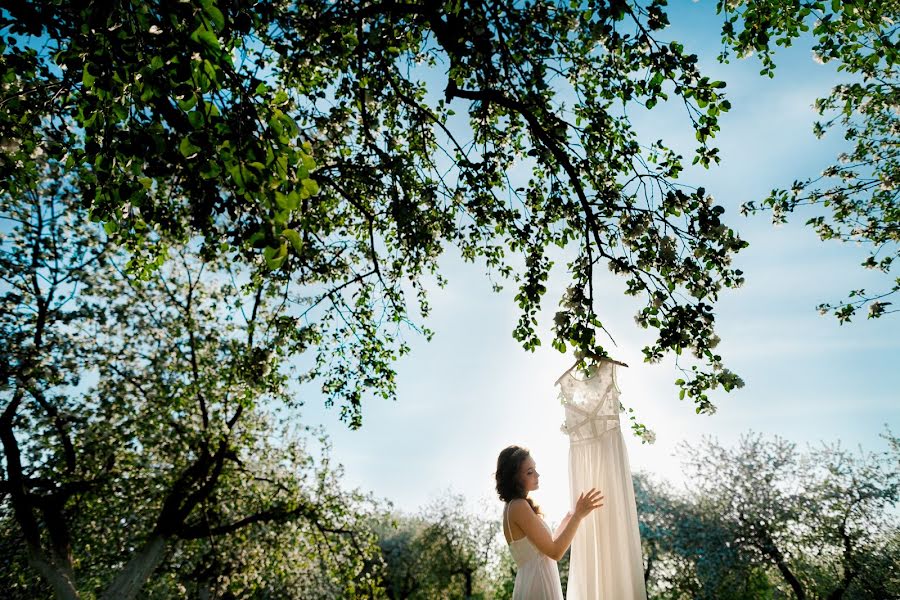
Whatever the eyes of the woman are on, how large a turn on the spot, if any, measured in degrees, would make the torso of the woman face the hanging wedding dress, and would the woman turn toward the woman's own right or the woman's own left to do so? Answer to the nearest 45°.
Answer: approximately 45° to the woman's own right

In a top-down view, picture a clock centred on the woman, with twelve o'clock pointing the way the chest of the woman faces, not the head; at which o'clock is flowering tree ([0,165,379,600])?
The flowering tree is roughly at 7 o'clock from the woman.

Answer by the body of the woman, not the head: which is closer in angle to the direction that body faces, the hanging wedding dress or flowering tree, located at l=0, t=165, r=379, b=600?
the hanging wedding dress

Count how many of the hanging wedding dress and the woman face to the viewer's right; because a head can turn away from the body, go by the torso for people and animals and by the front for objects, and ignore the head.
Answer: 1

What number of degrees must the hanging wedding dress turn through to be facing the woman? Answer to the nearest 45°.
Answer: approximately 135° to its right

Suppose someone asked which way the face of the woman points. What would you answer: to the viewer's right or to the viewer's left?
to the viewer's right

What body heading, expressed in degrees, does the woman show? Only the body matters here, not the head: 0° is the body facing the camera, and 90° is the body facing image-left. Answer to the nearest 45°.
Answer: approximately 270°

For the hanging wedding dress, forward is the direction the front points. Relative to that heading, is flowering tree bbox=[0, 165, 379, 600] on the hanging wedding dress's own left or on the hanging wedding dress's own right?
on the hanging wedding dress's own right

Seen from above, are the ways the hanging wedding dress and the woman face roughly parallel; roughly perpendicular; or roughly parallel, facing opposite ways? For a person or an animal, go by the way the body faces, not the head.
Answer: roughly perpendicular

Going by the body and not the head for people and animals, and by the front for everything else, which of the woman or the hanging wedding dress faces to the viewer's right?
the woman

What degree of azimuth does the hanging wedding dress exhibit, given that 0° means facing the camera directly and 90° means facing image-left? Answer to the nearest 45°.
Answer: approximately 0°
